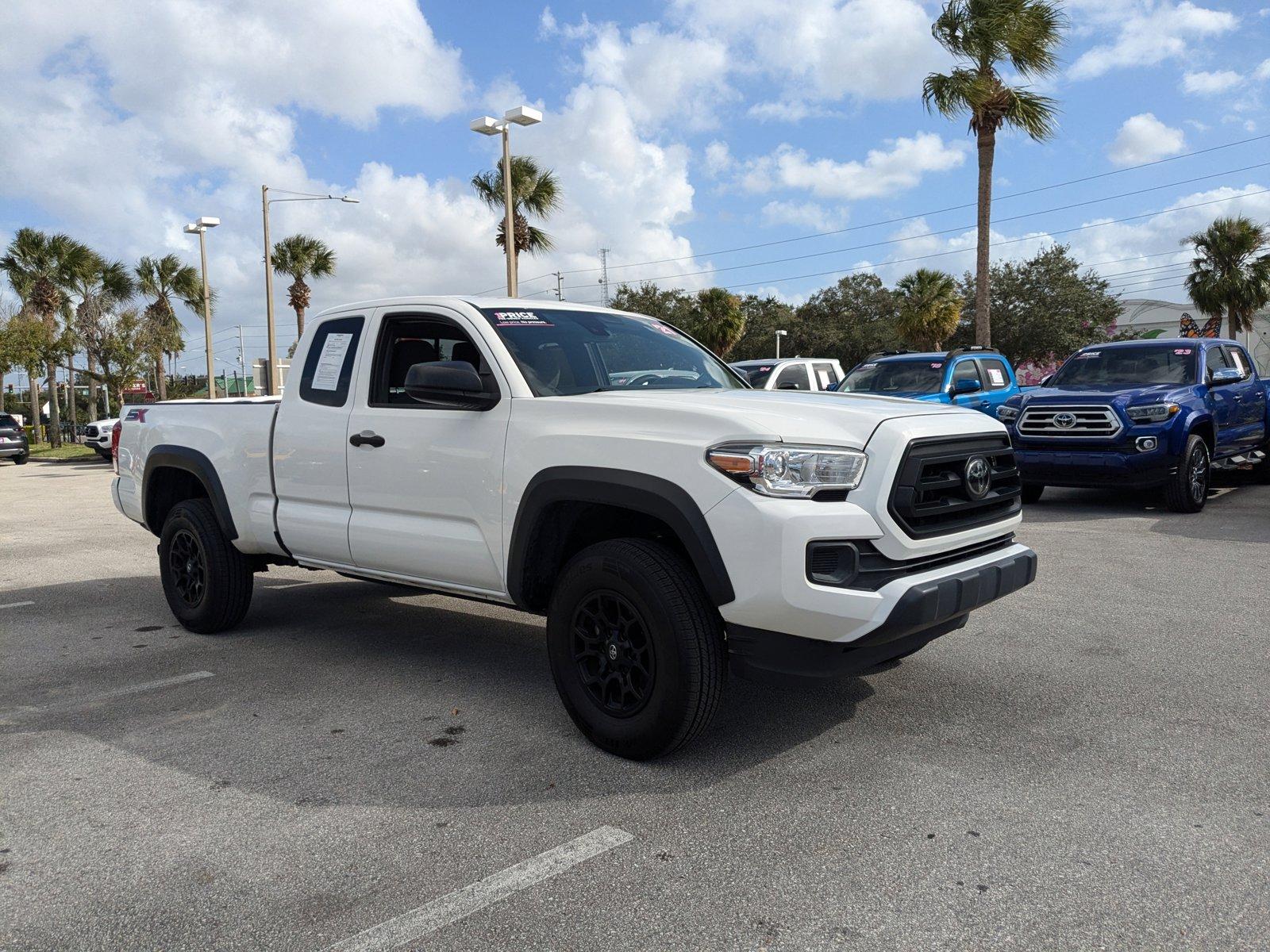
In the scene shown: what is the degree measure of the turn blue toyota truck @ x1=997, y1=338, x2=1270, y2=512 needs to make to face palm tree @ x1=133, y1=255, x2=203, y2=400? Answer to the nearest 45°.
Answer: approximately 90° to its right

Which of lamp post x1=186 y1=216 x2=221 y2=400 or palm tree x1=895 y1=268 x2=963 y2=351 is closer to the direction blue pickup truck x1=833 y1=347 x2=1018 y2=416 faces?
the lamp post

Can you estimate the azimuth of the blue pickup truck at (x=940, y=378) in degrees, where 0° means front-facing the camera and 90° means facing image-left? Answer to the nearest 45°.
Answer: approximately 45°

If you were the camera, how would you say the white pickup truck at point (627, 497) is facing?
facing the viewer and to the right of the viewer

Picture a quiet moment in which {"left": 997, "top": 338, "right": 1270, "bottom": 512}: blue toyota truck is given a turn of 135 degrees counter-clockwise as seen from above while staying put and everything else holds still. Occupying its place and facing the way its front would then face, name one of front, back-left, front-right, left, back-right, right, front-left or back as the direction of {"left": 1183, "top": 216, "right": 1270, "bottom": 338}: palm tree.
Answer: left

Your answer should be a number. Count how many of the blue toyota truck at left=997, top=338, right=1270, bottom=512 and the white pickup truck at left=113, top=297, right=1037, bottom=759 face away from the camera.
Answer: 0

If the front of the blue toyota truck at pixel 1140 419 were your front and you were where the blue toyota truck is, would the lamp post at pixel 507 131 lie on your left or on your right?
on your right

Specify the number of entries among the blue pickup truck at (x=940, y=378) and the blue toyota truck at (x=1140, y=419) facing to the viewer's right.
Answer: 0

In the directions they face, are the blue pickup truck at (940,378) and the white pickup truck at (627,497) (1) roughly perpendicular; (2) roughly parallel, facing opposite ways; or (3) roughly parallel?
roughly perpendicular

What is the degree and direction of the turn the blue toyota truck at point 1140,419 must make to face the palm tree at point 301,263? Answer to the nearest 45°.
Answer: approximately 90° to its right

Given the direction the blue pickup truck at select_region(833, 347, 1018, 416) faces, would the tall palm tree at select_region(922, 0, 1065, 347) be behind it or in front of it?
behind

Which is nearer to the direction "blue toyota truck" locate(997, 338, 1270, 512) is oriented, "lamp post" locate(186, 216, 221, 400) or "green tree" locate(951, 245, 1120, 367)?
the lamp post
